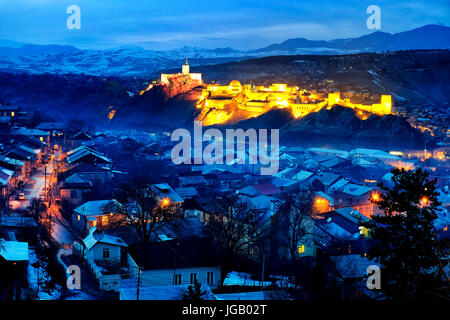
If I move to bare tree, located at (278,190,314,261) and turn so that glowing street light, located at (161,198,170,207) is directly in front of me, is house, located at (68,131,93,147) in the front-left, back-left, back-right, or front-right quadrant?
front-right

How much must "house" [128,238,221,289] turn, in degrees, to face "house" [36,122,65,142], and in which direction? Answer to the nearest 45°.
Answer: approximately 180°

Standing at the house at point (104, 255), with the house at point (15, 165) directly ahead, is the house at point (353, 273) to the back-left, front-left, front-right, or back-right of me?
back-right

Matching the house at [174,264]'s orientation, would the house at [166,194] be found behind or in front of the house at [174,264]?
behind

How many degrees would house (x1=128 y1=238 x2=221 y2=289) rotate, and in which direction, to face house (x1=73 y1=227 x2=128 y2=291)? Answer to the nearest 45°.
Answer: approximately 135° to its right

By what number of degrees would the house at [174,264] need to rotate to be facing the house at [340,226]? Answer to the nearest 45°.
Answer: approximately 135° to its left

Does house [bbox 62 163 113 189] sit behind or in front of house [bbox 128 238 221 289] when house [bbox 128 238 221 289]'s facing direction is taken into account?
behind

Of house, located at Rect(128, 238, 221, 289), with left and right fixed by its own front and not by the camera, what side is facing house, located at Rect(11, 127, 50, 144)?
back

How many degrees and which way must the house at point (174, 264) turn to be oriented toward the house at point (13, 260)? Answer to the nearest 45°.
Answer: approximately 90° to its right

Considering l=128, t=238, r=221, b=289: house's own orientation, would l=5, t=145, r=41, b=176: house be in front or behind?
behind

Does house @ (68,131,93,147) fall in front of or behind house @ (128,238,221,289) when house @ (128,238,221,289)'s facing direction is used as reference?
behind

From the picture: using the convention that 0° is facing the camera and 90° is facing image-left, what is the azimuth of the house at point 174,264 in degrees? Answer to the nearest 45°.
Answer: approximately 0°

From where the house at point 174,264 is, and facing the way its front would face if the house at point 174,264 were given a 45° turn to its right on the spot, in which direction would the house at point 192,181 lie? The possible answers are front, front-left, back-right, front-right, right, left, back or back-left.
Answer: back-right
